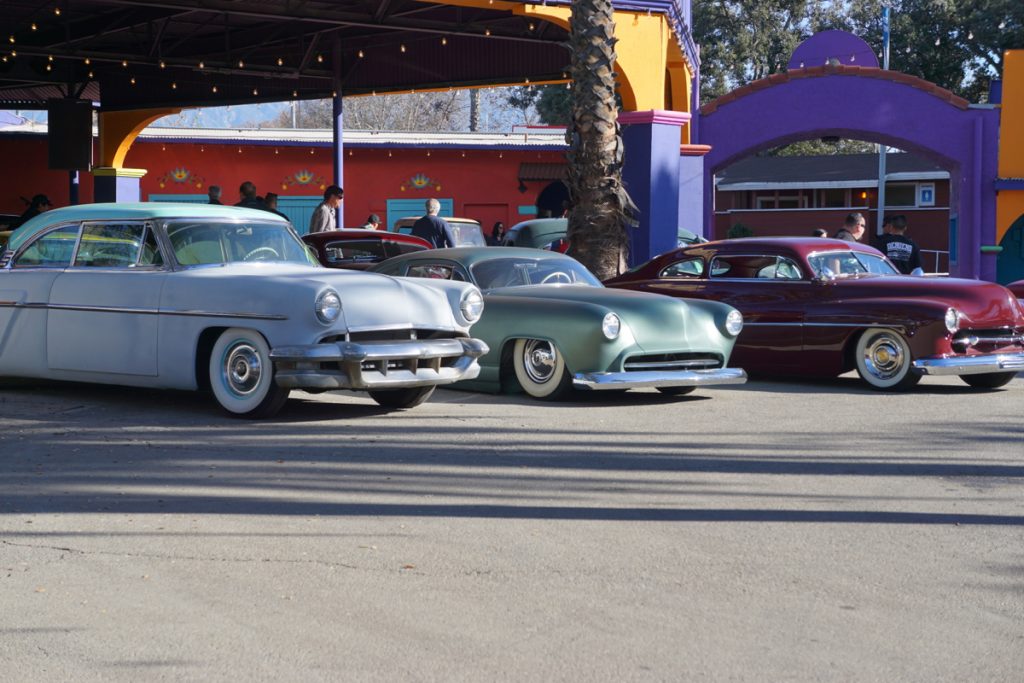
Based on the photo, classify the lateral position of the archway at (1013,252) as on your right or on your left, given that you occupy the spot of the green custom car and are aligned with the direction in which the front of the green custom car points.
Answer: on your left

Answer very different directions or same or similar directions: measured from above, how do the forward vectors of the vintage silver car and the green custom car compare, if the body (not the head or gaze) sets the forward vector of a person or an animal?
same or similar directions

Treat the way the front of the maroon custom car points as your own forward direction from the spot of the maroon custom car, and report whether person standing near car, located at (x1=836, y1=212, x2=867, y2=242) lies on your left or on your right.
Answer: on your left

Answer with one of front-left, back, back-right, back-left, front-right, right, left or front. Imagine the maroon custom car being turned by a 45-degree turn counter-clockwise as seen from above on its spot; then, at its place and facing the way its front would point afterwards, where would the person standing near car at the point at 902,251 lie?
left

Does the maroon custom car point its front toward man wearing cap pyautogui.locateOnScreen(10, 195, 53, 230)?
no

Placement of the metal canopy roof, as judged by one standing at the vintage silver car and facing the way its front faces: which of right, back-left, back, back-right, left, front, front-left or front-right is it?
back-left

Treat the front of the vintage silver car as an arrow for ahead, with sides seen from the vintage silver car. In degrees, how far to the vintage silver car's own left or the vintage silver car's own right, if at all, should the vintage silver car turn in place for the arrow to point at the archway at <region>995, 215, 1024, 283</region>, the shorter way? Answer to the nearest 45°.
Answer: approximately 90° to the vintage silver car's own left

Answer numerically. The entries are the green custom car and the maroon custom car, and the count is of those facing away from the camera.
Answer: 0

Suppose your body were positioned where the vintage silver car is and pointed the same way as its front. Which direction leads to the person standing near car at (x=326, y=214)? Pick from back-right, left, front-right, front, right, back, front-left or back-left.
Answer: back-left

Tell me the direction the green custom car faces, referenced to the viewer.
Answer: facing the viewer and to the right of the viewer

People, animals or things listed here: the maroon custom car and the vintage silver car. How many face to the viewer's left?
0

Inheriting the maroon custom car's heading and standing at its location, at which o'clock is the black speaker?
The black speaker is roughly at 6 o'clock from the maroon custom car.

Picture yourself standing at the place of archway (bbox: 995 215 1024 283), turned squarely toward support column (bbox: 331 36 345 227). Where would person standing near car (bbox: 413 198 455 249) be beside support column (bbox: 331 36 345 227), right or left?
left

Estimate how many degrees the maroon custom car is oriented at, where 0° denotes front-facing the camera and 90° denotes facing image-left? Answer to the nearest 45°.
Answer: approximately 315°

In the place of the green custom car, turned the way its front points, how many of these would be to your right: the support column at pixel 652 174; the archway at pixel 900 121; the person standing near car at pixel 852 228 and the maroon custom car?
0

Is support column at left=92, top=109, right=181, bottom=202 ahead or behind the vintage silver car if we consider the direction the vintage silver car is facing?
behind

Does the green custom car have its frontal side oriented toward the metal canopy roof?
no

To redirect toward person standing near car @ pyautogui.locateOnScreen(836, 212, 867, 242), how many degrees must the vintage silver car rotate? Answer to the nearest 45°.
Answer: approximately 90° to its left

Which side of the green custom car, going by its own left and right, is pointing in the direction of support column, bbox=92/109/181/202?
back

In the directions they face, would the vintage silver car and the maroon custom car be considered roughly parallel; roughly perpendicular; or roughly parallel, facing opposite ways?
roughly parallel

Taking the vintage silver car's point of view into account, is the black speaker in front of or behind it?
behind
